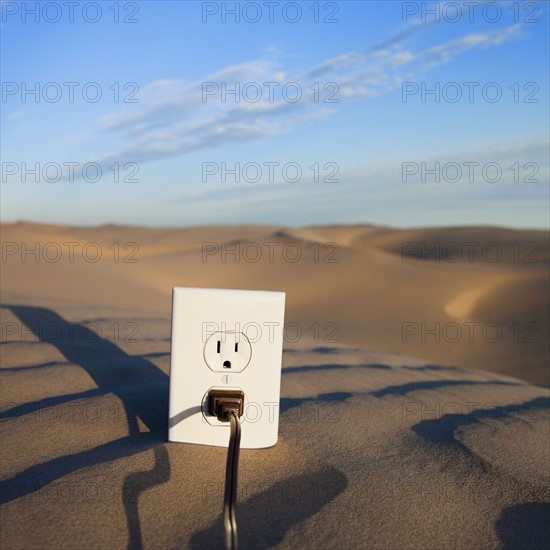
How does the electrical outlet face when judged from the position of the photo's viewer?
facing the viewer
